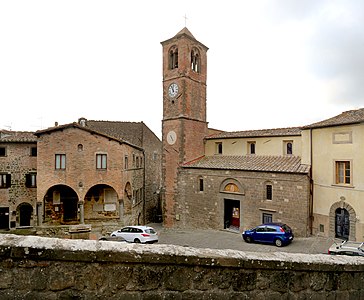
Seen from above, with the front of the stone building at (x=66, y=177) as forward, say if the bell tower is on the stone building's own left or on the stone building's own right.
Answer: on the stone building's own left

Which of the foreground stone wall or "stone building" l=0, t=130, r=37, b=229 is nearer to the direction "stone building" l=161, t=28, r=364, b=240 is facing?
the foreground stone wall

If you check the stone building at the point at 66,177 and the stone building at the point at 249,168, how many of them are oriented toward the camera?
2

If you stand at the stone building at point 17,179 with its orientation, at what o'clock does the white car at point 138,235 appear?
The white car is roughly at 11 o'clock from the stone building.

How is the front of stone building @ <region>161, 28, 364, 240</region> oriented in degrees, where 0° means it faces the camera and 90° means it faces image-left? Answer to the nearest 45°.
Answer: approximately 0°

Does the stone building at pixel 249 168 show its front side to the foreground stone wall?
yes

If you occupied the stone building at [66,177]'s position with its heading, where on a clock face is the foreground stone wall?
The foreground stone wall is roughly at 12 o'clock from the stone building.
